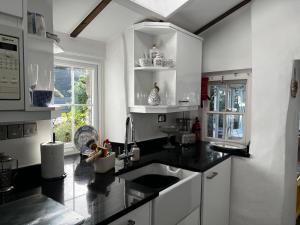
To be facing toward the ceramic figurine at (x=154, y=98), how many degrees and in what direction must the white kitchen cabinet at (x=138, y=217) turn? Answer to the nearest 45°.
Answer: approximately 135° to its left

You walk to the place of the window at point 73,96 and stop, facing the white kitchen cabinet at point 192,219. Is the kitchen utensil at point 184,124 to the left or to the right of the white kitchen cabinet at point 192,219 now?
left

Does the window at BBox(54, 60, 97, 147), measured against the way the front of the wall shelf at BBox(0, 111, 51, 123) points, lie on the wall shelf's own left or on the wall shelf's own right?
on the wall shelf's own left

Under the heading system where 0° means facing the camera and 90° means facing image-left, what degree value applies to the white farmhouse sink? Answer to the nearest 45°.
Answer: approximately 315°

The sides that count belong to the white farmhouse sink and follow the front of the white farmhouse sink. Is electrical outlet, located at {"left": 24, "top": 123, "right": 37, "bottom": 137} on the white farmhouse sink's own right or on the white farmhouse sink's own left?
on the white farmhouse sink's own right
